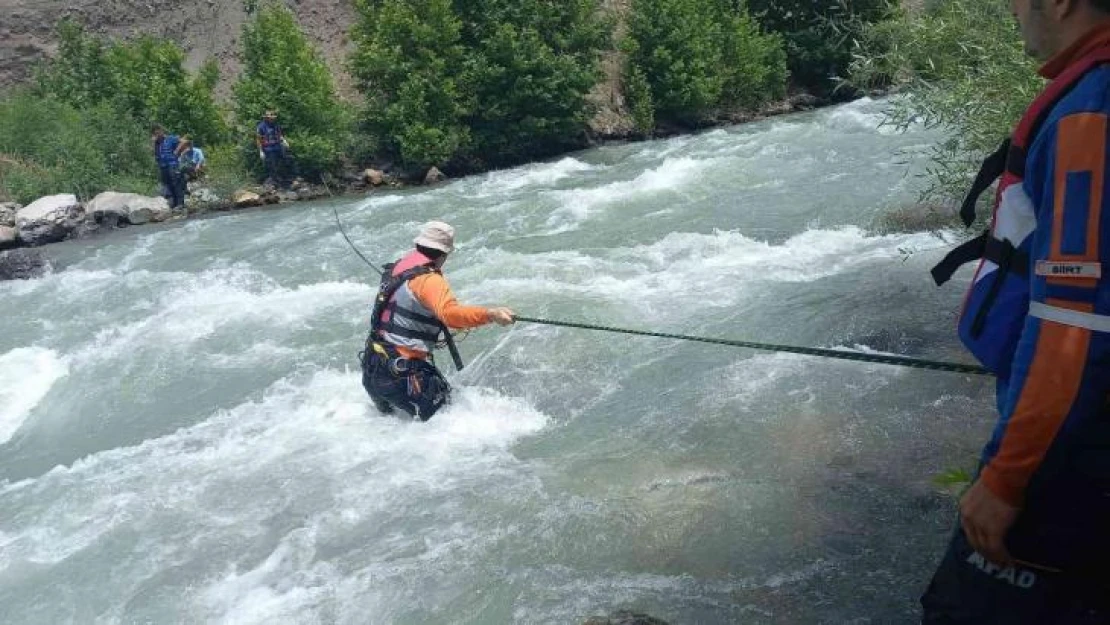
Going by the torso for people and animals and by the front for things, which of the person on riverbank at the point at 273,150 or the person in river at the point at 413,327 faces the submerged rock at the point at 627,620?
the person on riverbank

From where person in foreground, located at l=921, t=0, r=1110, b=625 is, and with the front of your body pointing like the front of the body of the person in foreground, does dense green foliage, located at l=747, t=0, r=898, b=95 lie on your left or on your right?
on your right

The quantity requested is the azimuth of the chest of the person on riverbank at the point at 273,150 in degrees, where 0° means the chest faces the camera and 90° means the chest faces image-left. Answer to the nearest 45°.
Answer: approximately 0°

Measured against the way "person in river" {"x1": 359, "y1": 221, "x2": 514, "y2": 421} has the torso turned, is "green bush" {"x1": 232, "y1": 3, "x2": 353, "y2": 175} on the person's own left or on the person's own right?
on the person's own left

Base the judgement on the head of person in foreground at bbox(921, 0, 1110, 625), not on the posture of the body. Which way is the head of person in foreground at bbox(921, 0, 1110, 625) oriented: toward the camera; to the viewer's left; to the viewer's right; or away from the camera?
to the viewer's left

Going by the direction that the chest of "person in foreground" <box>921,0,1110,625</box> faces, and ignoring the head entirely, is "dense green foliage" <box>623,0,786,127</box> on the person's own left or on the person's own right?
on the person's own right

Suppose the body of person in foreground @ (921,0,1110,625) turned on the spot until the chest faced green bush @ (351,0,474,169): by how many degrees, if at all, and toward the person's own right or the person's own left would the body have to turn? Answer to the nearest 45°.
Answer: approximately 45° to the person's own right

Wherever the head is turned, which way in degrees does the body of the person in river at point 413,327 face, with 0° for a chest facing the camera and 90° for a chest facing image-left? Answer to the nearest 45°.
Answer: approximately 225°

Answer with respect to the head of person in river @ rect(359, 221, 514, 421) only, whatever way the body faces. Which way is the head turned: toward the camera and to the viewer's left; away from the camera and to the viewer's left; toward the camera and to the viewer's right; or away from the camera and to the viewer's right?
away from the camera and to the viewer's right

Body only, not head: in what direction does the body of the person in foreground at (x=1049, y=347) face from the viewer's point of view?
to the viewer's left

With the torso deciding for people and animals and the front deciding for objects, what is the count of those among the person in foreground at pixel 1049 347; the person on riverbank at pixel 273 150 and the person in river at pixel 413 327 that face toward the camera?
1
